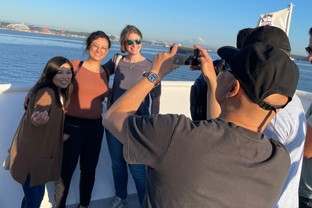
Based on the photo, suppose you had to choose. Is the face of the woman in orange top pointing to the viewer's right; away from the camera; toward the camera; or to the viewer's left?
toward the camera

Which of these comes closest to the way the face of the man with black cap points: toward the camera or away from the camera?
away from the camera

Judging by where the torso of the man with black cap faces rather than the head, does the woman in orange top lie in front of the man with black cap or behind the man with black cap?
in front

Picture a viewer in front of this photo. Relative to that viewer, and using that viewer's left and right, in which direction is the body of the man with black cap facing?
facing away from the viewer and to the left of the viewer
